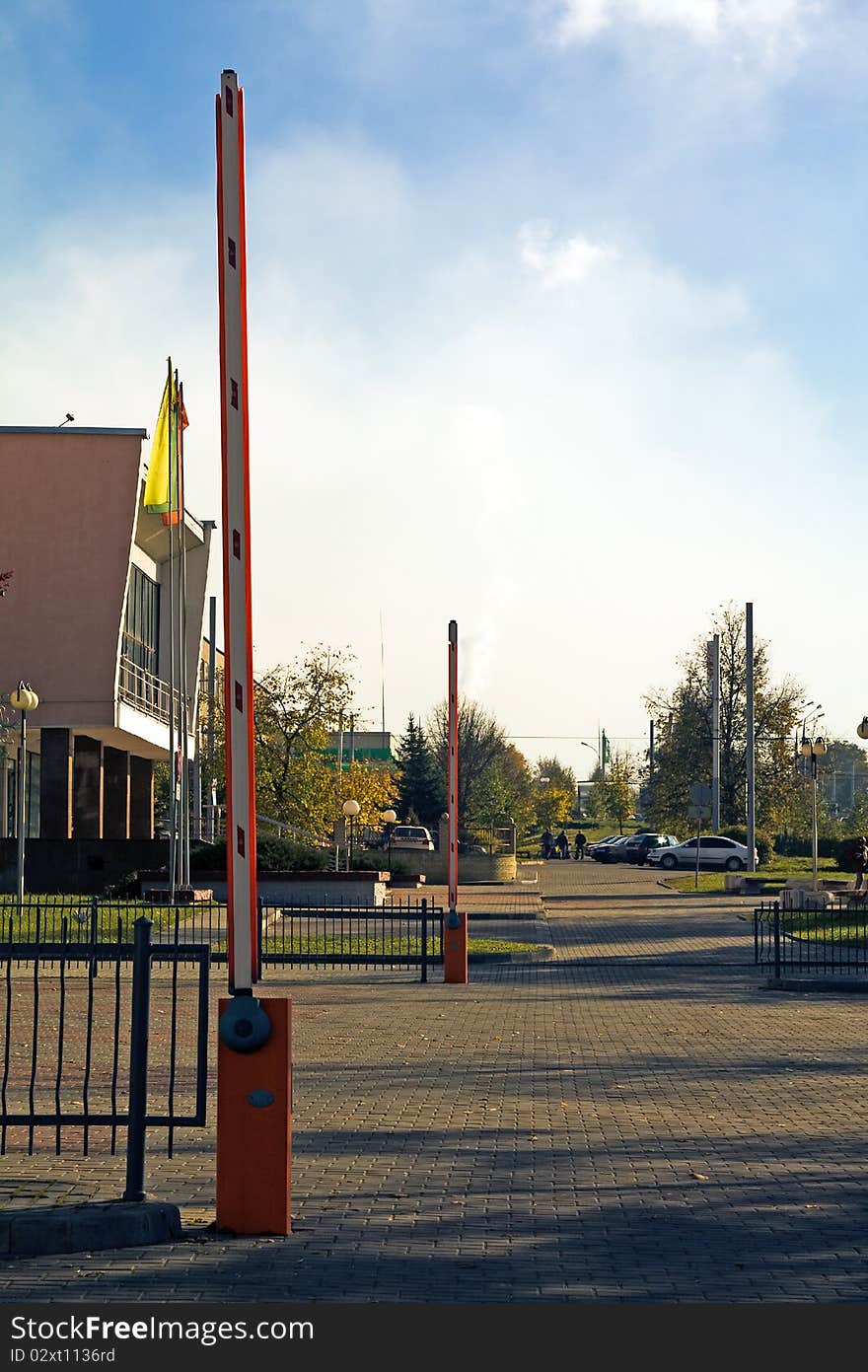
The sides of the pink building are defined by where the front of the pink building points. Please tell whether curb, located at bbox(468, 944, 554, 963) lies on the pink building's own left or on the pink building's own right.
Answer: on the pink building's own right

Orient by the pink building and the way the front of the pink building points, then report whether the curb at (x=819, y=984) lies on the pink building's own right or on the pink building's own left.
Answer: on the pink building's own right

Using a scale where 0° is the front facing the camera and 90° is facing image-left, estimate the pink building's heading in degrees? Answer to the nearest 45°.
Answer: approximately 270°

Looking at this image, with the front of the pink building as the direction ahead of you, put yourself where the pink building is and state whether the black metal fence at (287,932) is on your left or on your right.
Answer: on your right

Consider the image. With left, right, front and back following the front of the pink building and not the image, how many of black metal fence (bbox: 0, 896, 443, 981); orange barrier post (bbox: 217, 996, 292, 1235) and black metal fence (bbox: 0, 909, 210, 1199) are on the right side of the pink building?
3

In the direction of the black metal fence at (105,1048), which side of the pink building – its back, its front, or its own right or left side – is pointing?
right

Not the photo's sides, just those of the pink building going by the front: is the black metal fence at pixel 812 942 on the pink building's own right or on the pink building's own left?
on the pink building's own right

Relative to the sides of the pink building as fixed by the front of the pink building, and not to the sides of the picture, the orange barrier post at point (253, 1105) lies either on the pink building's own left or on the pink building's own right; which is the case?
on the pink building's own right
